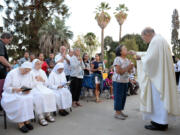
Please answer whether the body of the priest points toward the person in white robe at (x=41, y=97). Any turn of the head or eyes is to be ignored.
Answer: yes

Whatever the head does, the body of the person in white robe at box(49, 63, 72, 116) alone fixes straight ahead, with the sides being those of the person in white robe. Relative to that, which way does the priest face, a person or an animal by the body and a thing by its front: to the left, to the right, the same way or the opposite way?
the opposite way

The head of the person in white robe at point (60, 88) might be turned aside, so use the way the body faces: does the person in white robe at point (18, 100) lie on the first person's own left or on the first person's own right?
on the first person's own right

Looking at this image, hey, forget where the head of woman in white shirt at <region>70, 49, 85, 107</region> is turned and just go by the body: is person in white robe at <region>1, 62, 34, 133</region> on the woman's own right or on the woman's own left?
on the woman's own right

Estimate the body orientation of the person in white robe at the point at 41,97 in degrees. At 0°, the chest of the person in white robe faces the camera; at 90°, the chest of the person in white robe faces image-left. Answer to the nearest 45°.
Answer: approximately 315°

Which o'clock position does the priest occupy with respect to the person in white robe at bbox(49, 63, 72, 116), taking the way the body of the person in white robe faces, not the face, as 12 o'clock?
The priest is roughly at 12 o'clock from the person in white robe.

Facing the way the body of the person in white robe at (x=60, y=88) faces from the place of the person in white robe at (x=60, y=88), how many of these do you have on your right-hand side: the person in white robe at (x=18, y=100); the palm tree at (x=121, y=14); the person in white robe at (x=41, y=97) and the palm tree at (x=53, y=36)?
2

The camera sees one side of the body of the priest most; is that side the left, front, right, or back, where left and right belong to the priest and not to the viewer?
left

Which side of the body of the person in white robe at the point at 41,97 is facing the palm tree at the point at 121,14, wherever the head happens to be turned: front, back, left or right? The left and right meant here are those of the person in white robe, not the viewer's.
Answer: left
